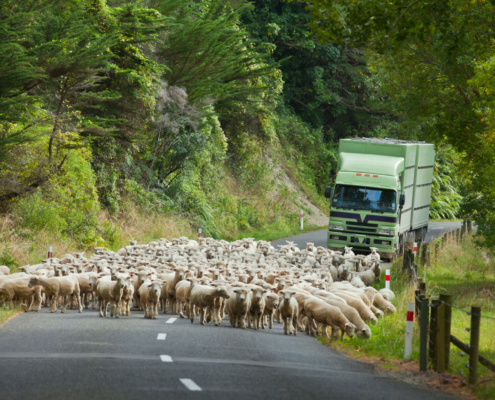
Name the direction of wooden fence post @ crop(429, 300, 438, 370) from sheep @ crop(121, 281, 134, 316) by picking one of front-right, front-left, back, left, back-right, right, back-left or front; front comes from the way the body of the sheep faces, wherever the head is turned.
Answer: front-left

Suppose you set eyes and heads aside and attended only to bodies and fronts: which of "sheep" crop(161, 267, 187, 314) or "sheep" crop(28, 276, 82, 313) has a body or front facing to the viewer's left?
"sheep" crop(28, 276, 82, 313)

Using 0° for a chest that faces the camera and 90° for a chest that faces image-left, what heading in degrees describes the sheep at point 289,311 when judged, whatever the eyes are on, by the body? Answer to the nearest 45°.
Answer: approximately 0°

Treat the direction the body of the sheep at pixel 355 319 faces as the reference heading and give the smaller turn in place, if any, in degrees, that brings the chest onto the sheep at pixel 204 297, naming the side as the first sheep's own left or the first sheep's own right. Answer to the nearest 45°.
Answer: approximately 135° to the first sheep's own right

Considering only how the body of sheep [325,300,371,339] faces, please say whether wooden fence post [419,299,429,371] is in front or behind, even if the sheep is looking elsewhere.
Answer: in front

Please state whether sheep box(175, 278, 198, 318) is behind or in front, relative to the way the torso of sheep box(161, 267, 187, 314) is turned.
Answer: in front

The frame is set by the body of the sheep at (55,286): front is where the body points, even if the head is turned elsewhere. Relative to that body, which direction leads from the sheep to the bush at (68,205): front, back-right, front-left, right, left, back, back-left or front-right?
right
